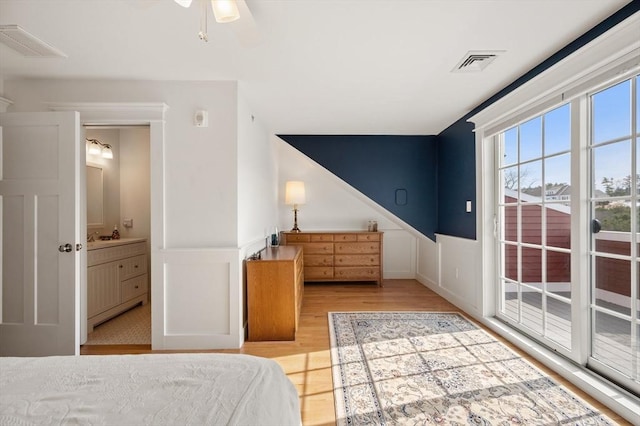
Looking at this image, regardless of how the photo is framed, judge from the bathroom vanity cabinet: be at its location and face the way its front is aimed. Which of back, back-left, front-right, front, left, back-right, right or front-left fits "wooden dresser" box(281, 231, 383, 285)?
front-left

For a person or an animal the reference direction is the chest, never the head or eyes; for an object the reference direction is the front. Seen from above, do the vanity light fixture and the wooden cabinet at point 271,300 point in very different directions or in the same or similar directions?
same or similar directions

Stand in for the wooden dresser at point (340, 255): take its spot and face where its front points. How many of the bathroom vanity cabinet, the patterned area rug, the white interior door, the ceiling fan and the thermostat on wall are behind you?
0

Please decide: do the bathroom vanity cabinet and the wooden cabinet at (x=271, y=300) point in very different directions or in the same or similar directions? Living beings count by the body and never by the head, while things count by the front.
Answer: same or similar directions

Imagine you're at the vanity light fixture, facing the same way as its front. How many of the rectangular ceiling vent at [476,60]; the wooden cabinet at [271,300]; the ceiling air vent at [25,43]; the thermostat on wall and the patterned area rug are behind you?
0

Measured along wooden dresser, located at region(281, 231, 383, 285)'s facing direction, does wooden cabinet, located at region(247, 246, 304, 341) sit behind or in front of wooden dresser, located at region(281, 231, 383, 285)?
in front

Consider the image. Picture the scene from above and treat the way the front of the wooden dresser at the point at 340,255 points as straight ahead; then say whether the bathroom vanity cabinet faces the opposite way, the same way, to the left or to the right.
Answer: to the left

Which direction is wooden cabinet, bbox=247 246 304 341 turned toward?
to the viewer's right

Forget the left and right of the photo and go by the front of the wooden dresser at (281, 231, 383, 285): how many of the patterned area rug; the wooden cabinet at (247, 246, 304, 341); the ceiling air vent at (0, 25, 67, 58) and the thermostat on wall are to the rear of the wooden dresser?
0

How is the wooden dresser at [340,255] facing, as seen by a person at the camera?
facing the viewer

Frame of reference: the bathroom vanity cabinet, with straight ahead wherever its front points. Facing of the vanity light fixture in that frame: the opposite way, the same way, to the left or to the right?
the same way

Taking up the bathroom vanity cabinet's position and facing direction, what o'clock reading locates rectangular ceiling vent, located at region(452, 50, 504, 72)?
The rectangular ceiling vent is roughly at 12 o'clock from the bathroom vanity cabinet.

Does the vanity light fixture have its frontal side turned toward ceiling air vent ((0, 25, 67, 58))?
no

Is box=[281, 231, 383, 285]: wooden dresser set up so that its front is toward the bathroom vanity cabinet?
no

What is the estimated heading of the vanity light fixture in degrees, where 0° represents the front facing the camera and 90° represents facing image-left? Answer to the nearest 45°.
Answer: approximately 315°
